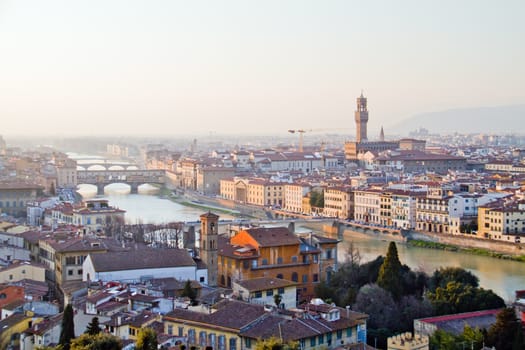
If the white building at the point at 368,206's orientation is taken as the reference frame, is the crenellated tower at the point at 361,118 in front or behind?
behind

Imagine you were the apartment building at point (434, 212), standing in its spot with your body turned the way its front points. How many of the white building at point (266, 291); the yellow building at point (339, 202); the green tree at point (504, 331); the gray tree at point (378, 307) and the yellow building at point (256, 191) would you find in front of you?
3

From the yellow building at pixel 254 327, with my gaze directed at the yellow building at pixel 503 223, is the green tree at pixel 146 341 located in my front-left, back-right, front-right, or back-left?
back-left

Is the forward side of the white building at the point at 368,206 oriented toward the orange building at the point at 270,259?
yes

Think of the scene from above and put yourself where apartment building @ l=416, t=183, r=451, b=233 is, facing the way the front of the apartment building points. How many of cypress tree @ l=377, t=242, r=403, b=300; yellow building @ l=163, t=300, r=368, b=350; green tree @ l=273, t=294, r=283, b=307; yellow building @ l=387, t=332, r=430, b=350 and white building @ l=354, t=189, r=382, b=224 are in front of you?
4

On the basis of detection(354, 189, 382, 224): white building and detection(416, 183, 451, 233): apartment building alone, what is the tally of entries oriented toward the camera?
2

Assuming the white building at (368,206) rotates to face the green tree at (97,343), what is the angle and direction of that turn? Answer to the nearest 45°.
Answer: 0° — it already faces it
